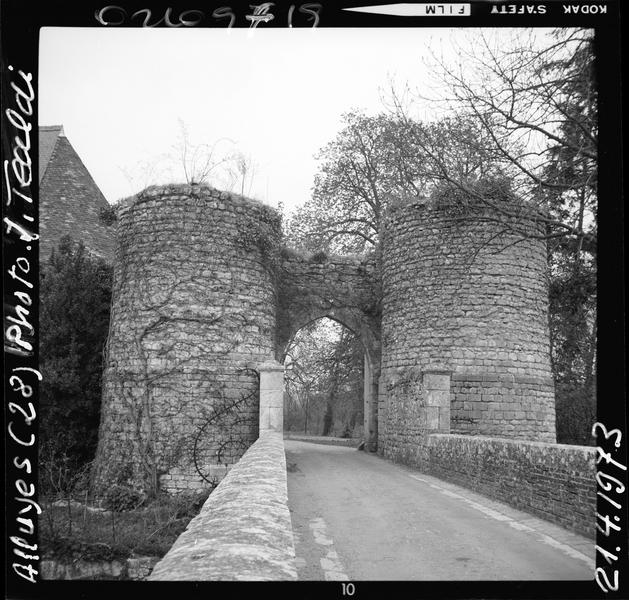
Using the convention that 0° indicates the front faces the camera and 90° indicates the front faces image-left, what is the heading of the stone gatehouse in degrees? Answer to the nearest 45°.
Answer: approximately 0°

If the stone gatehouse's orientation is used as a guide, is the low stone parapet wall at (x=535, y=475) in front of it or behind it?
in front

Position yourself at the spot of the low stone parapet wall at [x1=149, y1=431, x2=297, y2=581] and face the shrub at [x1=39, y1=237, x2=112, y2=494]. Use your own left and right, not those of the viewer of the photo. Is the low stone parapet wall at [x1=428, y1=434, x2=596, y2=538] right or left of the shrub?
right

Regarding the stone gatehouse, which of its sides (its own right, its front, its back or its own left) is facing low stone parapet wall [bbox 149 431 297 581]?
front

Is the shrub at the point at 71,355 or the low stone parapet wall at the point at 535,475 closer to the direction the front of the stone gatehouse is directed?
the low stone parapet wall

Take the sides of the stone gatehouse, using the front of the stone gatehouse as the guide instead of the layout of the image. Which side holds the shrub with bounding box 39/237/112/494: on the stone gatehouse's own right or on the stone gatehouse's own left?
on the stone gatehouse's own right
